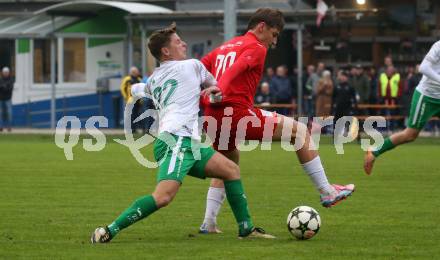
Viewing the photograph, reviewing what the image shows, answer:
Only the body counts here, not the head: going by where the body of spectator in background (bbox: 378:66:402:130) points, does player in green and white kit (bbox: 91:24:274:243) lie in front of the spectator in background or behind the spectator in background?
in front

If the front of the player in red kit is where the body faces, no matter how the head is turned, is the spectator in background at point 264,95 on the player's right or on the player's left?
on the player's left

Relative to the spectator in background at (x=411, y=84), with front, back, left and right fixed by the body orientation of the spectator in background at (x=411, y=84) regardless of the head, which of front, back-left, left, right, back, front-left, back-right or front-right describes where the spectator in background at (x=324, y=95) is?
front-right

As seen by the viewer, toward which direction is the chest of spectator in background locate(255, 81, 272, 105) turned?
toward the camera

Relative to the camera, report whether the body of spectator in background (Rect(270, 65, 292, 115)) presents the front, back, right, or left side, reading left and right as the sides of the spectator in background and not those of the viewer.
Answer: front

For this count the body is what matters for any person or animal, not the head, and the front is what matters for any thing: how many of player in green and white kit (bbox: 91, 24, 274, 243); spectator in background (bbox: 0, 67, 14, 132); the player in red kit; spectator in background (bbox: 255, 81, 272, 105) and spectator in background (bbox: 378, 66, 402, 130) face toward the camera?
3

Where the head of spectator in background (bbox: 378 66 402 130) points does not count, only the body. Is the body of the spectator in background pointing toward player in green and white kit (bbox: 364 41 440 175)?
yes

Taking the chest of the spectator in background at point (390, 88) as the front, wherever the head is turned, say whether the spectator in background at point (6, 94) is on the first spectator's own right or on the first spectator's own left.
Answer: on the first spectator's own right

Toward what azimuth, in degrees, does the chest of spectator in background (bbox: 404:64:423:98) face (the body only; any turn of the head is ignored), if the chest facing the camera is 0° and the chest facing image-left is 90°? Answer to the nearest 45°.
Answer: approximately 45°

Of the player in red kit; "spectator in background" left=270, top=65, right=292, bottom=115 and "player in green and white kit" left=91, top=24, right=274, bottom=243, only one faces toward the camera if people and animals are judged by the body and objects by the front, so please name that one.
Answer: the spectator in background

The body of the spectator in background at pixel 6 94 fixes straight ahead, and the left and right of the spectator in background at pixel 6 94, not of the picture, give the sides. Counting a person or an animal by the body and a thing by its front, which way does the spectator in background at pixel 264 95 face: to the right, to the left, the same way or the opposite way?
the same way

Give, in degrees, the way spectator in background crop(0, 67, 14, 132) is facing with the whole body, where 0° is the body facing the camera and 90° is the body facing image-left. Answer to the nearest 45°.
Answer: approximately 0°

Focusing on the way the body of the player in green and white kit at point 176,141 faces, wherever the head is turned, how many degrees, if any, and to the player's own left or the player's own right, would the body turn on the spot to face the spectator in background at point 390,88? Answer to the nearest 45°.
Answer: approximately 45° to the player's own left
